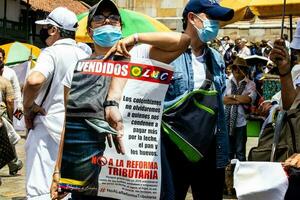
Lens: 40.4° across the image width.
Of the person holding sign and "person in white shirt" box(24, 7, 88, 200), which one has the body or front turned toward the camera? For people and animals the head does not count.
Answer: the person holding sign

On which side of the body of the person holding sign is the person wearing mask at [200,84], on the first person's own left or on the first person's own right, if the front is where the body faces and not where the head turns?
on the first person's own left

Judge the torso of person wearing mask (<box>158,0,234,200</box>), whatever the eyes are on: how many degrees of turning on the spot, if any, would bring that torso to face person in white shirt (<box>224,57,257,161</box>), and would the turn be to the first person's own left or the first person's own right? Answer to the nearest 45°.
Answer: approximately 135° to the first person's own left

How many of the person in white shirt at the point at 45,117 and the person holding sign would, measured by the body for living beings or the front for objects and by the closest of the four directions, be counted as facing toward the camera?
1

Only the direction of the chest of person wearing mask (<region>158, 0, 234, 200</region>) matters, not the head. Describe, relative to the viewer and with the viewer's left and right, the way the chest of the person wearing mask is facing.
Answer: facing the viewer and to the right of the viewer

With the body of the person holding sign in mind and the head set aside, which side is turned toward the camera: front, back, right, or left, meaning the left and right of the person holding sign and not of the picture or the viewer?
front

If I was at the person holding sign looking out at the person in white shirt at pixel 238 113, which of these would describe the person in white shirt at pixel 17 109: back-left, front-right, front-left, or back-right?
front-left
